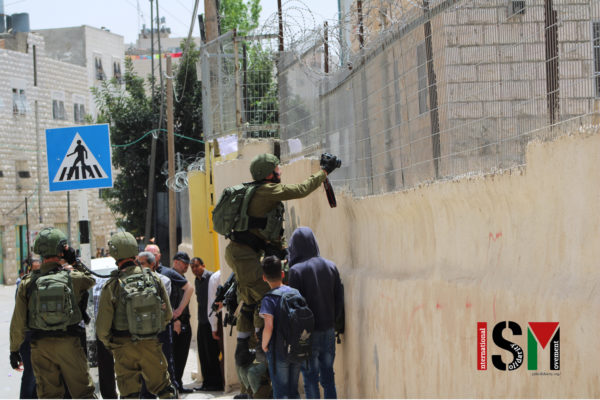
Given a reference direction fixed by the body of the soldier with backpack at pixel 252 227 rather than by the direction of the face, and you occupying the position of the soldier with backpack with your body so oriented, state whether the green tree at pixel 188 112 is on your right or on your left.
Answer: on your left

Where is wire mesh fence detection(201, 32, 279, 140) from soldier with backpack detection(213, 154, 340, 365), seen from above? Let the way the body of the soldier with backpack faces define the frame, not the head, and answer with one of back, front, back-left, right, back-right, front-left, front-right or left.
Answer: front-left

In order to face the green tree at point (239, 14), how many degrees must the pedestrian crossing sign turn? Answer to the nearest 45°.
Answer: approximately 180°

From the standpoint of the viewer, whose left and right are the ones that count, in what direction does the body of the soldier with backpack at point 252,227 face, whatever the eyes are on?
facing away from the viewer and to the right of the viewer

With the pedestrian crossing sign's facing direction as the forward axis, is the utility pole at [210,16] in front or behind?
behind

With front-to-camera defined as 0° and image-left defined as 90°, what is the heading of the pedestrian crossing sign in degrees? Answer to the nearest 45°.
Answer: approximately 0°

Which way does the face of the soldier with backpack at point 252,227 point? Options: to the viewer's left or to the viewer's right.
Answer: to the viewer's right

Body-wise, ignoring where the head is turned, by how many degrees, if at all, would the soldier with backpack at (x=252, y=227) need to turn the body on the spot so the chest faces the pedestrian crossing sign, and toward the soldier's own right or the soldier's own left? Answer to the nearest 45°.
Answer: approximately 90° to the soldier's own left

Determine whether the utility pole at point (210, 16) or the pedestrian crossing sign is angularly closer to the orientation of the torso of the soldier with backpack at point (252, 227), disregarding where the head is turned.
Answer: the utility pole

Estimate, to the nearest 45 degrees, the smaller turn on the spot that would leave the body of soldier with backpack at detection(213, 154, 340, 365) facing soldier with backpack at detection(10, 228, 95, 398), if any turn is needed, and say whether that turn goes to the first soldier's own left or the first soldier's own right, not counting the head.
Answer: approximately 135° to the first soldier's own left

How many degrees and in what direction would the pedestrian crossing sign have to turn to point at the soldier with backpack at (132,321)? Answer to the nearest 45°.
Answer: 0° — it already faces them

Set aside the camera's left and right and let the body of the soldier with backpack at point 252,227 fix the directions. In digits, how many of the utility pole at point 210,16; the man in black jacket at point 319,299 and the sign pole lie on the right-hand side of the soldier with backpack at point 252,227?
1

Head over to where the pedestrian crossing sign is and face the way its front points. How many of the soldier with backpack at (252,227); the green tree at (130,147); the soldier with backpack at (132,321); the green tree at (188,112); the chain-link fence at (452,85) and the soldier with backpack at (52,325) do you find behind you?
2

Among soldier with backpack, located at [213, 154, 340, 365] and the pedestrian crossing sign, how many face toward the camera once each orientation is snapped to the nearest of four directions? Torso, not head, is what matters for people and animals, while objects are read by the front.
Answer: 1

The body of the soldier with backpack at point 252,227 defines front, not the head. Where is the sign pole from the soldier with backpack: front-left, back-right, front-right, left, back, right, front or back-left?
left

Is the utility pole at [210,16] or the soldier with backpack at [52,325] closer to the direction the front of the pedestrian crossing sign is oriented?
the soldier with backpack

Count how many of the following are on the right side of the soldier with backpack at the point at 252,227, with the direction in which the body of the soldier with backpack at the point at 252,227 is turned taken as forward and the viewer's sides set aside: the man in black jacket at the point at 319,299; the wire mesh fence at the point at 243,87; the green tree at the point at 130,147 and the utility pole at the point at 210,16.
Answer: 1
